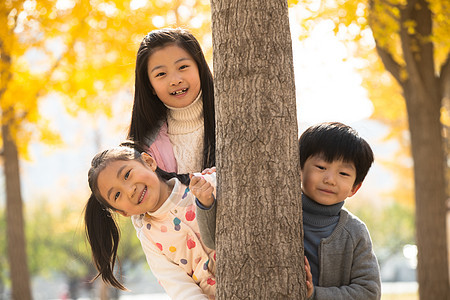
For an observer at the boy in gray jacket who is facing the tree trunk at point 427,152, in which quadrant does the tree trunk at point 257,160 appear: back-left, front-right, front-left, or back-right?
back-left

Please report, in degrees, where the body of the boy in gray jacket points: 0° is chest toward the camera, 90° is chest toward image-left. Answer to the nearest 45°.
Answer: approximately 45°

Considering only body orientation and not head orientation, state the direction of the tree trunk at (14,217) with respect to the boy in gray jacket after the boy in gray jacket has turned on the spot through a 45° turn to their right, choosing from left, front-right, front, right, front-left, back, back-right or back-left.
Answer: front-right

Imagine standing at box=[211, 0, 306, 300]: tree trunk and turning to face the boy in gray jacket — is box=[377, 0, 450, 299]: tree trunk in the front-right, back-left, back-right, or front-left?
front-left

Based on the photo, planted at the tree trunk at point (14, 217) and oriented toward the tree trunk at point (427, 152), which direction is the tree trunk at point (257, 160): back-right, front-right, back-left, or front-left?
front-right
